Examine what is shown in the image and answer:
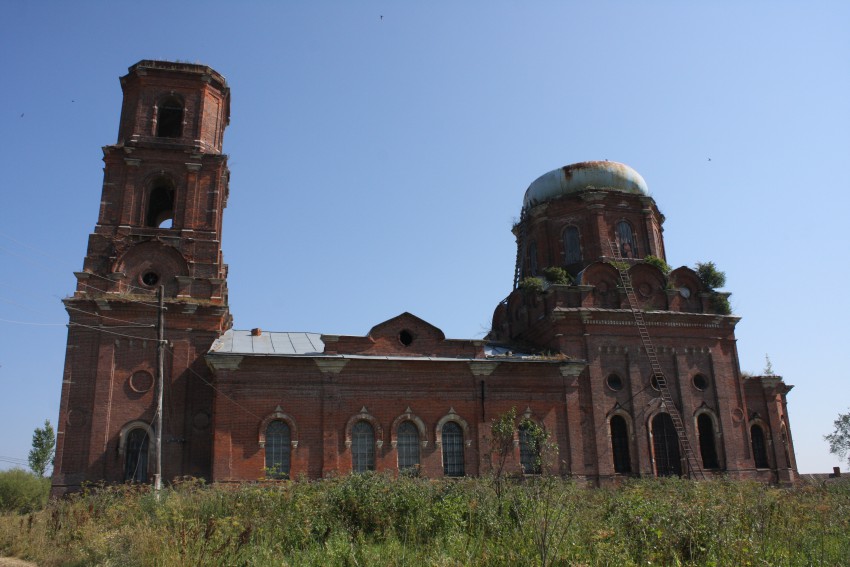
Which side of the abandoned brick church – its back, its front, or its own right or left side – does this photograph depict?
left

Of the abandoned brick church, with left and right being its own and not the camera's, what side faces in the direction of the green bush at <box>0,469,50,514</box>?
front
